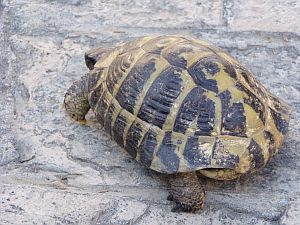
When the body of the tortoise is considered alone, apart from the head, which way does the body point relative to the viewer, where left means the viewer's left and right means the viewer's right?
facing away from the viewer and to the left of the viewer
